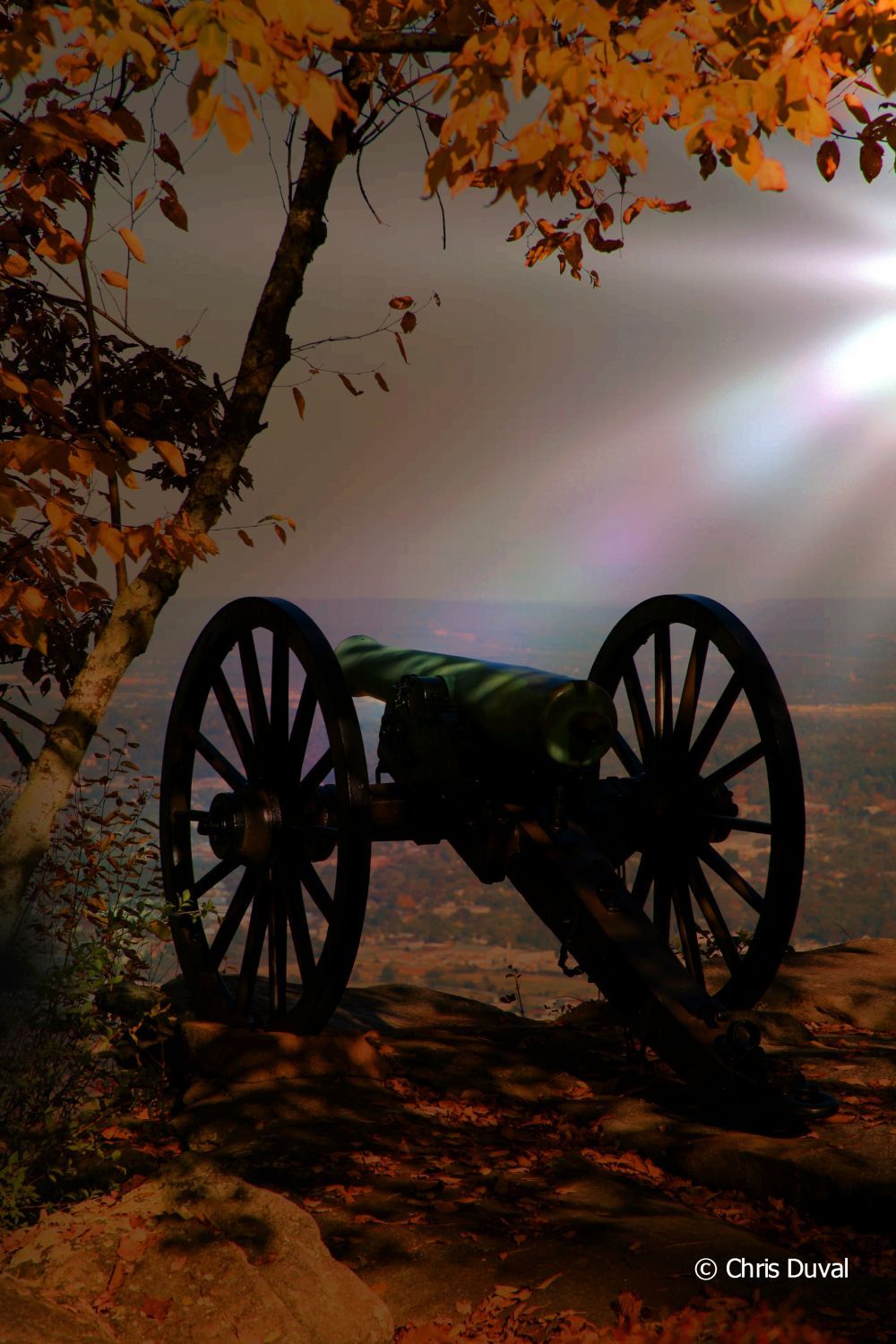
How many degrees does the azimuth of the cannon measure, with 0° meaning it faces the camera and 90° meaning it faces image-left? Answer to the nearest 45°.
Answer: approximately 135°

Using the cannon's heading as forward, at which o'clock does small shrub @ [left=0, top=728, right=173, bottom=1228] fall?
The small shrub is roughly at 10 o'clock from the cannon.
